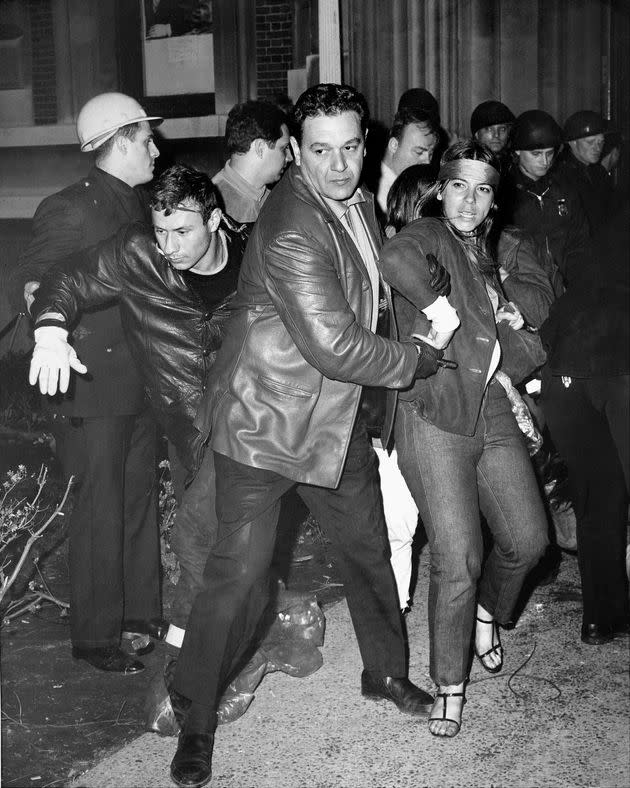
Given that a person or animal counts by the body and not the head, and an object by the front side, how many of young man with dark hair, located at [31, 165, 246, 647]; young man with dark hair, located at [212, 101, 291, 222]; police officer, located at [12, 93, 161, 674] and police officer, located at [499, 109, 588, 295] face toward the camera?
2

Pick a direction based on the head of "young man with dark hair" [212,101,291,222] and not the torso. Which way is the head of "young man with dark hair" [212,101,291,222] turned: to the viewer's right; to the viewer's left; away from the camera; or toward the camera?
to the viewer's right

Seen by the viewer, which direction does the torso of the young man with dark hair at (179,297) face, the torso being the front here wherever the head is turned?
toward the camera

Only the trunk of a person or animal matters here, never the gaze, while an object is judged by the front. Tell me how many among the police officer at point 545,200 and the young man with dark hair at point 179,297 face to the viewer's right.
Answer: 0

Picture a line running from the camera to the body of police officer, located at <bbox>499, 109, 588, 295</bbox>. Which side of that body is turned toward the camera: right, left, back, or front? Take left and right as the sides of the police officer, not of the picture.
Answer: front

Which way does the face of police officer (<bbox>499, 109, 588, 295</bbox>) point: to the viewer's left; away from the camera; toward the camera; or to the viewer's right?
toward the camera

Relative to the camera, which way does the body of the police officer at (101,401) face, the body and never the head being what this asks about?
to the viewer's right

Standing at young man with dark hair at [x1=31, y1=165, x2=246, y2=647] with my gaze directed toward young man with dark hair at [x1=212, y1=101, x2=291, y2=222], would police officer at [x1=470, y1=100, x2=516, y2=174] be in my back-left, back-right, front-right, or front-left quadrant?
front-right
